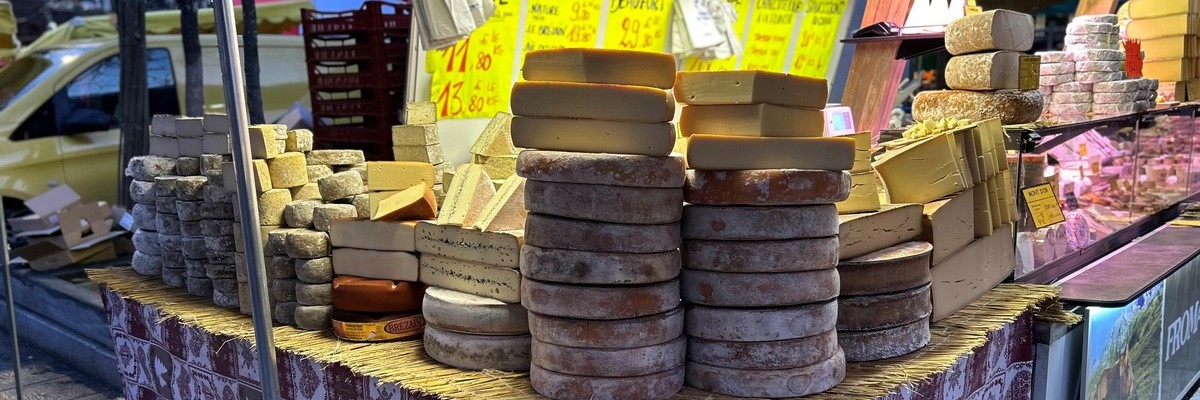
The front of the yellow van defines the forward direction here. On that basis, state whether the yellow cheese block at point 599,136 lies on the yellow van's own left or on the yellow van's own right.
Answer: on the yellow van's own left

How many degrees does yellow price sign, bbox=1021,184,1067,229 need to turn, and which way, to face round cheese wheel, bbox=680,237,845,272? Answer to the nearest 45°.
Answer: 0° — it already faces it

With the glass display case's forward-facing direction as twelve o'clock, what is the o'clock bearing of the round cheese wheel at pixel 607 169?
The round cheese wheel is roughly at 2 o'clock from the glass display case.

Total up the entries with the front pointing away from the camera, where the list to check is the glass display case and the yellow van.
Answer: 0

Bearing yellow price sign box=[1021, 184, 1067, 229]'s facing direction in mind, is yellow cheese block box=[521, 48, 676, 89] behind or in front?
in front

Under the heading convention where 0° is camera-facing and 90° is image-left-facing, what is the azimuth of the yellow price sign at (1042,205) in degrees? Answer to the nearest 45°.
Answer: approximately 0°

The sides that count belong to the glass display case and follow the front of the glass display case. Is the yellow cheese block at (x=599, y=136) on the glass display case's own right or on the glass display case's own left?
on the glass display case's own right

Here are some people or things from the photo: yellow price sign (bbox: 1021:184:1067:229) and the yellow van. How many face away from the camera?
0

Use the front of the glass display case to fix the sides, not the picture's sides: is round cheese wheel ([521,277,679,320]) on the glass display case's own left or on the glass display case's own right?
on the glass display case's own right

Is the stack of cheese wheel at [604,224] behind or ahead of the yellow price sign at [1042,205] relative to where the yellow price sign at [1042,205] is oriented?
ahead
